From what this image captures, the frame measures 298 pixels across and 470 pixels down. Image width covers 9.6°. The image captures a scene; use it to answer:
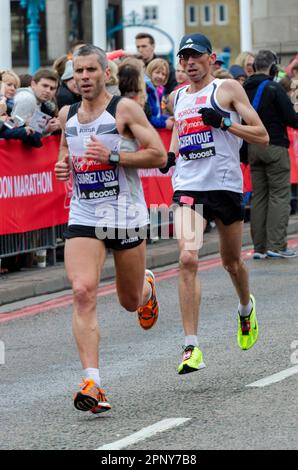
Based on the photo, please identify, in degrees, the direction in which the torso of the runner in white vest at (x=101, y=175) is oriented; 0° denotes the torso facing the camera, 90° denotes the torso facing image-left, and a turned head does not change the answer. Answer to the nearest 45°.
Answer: approximately 45°

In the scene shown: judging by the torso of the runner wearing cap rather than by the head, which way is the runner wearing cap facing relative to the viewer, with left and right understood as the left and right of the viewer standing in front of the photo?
facing the viewer and to the left of the viewer

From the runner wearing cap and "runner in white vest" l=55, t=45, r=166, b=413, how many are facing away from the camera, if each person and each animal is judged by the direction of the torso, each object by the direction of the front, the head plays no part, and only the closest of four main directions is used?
0

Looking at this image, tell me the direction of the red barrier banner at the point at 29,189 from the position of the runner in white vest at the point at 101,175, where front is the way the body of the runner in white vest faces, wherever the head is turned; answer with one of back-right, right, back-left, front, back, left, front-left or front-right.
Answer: back-right

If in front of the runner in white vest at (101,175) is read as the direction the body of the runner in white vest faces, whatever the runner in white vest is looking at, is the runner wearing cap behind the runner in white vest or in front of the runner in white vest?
behind

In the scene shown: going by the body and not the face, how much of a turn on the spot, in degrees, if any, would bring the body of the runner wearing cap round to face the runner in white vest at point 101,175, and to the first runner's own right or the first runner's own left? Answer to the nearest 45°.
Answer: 0° — they already face them

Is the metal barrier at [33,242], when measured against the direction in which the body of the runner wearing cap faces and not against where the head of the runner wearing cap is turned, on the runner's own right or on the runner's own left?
on the runner's own right

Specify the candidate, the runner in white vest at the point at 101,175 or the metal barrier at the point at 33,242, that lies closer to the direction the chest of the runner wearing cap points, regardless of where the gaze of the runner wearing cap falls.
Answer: the runner in white vest

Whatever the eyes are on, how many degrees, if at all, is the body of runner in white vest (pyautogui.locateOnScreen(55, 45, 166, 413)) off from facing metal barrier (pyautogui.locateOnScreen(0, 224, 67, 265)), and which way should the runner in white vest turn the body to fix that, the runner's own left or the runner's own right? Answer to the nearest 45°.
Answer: approximately 135° to the runner's own right
